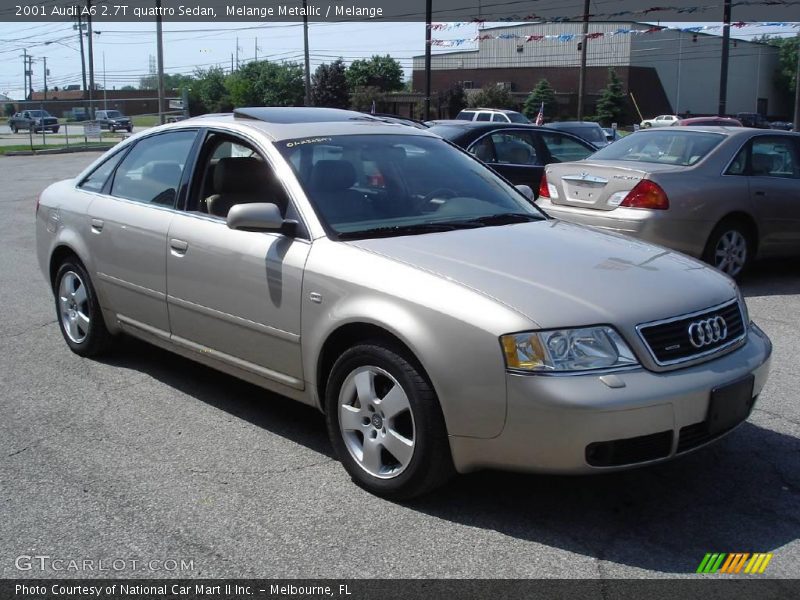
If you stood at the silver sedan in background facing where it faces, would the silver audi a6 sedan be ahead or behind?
behind

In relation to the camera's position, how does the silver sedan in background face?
facing away from the viewer and to the right of the viewer

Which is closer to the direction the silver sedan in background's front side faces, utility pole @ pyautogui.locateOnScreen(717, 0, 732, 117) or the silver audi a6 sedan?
the utility pole

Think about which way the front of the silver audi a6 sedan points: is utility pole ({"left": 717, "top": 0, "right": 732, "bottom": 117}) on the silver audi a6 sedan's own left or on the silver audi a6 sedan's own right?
on the silver audi a6 sedan's own left

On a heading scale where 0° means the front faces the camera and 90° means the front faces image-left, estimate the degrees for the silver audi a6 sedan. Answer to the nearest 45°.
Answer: approximately 315°

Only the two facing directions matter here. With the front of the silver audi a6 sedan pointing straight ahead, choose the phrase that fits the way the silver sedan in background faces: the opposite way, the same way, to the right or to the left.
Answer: to the left

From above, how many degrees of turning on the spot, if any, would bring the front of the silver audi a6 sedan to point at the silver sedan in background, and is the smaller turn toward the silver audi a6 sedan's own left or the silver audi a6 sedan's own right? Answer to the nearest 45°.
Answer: approximately 90° to the silver audi a6 sedan's own left
